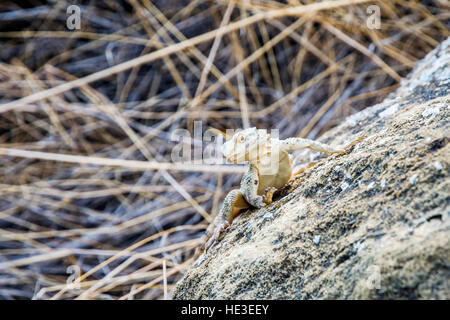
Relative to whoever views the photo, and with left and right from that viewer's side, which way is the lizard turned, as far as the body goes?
facing the viewer and to the left of the viewer
